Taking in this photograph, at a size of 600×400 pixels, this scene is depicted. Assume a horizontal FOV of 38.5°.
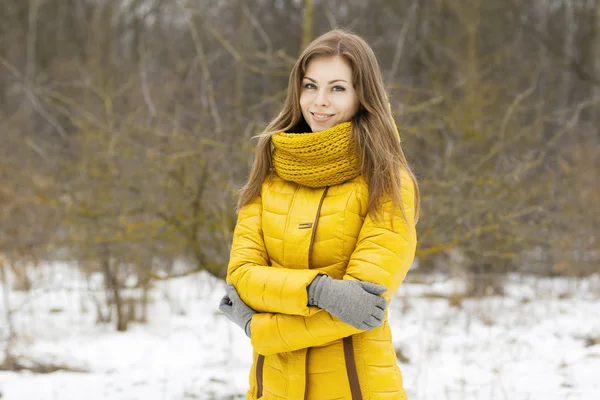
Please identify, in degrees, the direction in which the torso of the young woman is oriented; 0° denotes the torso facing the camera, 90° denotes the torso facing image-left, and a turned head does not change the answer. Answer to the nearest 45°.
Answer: approximately 45°

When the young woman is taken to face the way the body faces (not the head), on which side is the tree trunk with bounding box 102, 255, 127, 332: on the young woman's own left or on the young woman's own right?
on the young woman's own right
